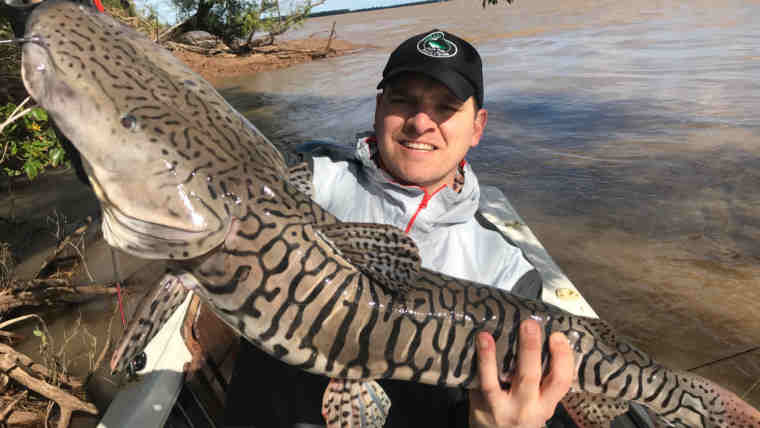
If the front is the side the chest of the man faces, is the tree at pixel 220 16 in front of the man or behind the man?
behind

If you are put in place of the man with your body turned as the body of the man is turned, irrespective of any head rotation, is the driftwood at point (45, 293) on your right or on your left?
on your right

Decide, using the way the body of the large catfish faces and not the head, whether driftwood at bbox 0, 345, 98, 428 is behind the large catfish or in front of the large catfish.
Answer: in front

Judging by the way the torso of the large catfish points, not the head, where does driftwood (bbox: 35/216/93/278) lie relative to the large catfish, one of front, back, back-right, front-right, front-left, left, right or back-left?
front-right

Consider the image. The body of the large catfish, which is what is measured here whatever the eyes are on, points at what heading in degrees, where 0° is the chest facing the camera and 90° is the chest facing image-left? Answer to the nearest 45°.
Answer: approximately 90°

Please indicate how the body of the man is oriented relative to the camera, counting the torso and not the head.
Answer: toward the camera

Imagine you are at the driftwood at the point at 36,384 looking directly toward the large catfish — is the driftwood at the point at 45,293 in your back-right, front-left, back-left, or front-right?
back-left

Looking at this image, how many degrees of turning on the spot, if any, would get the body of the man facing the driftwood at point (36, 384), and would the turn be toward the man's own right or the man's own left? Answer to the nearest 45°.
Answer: approximately 90° to the man's own right
